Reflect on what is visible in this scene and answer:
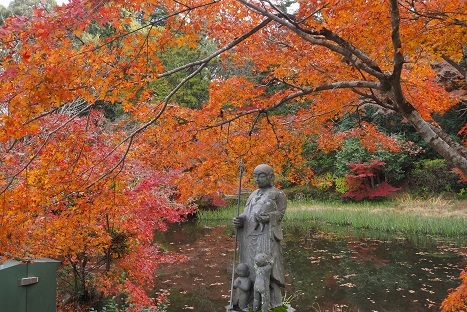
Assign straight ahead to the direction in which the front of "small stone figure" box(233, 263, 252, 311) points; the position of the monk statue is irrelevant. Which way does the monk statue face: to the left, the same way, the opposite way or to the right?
the same way

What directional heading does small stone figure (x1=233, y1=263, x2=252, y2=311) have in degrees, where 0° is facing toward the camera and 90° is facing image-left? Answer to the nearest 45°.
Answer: approximately 45°

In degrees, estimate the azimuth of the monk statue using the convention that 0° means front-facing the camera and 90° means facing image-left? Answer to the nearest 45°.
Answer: approximately 45°

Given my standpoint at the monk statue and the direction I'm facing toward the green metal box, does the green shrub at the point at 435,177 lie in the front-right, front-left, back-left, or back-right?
back-right

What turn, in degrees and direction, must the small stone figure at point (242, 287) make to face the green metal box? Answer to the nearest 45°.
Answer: approximately 45° to its right
